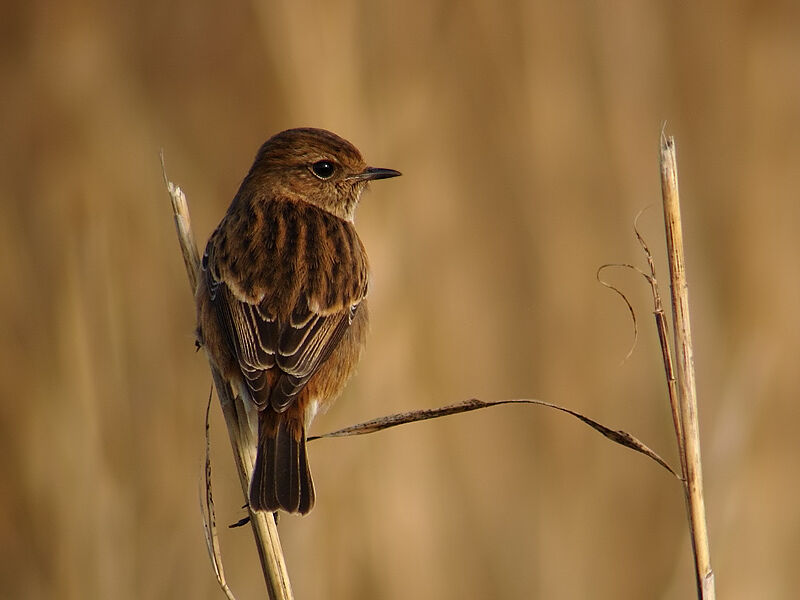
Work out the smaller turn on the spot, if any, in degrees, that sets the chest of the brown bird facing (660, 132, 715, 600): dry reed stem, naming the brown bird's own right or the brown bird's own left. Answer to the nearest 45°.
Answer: approximately 135° to the brown bird's own right

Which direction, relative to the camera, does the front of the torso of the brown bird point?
away from the camera
